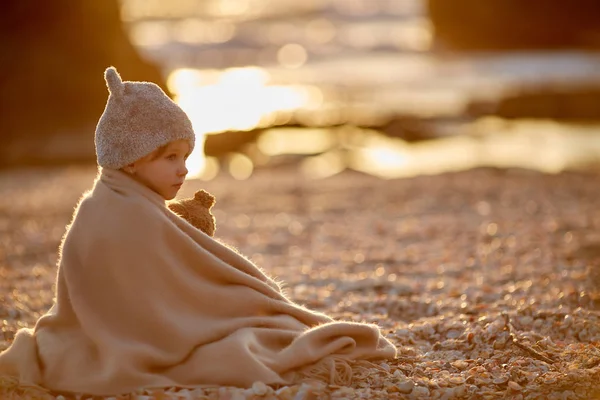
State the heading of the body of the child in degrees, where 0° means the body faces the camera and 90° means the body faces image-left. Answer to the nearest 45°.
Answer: approximately 270°

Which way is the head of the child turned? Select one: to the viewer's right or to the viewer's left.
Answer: to the viewer's right
